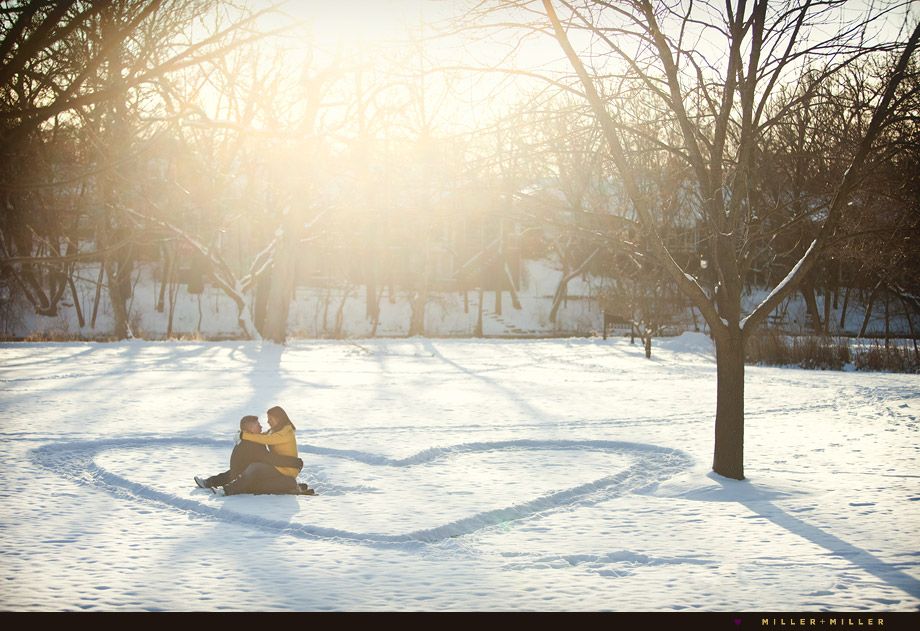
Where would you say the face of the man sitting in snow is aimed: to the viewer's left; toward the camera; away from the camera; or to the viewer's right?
to the viewer's right

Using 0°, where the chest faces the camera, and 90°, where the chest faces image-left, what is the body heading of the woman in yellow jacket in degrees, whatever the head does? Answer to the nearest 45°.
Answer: approximately 90°

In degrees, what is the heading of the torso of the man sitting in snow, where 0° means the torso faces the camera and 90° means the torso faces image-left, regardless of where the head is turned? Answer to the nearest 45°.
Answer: approximately 270°
